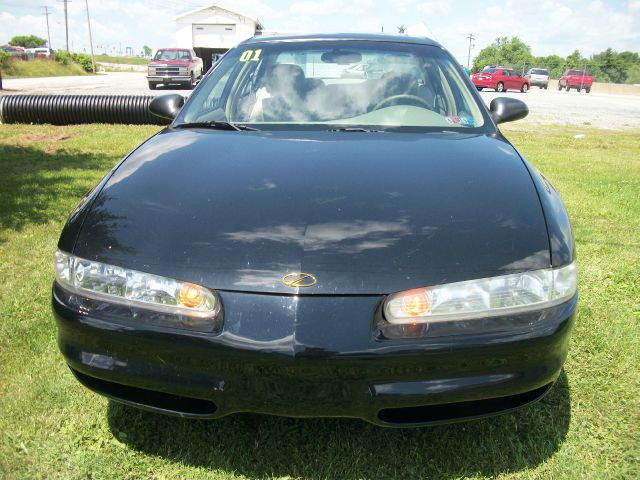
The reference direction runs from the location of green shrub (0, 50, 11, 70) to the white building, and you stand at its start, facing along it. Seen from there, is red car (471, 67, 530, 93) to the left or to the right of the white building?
right

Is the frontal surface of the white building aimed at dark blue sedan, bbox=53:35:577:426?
yes

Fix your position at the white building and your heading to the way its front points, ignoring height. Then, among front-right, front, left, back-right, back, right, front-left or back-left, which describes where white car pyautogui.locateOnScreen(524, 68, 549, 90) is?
left

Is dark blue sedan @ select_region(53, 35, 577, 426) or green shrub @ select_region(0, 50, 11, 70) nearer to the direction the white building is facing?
the dark blue sedan

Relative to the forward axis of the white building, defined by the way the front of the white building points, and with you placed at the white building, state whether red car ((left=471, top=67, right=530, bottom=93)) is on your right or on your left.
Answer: on your left

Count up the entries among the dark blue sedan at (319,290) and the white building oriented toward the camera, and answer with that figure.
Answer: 2

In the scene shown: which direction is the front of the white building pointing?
toward the camera

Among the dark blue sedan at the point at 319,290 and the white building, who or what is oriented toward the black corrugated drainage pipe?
the white building

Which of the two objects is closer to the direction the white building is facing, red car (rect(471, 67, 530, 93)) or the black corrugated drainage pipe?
the black corrugated drainage pipe

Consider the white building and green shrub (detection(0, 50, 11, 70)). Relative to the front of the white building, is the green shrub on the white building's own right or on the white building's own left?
on the white building's own right

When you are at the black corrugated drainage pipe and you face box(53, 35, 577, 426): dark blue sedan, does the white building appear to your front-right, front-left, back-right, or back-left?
back-left
